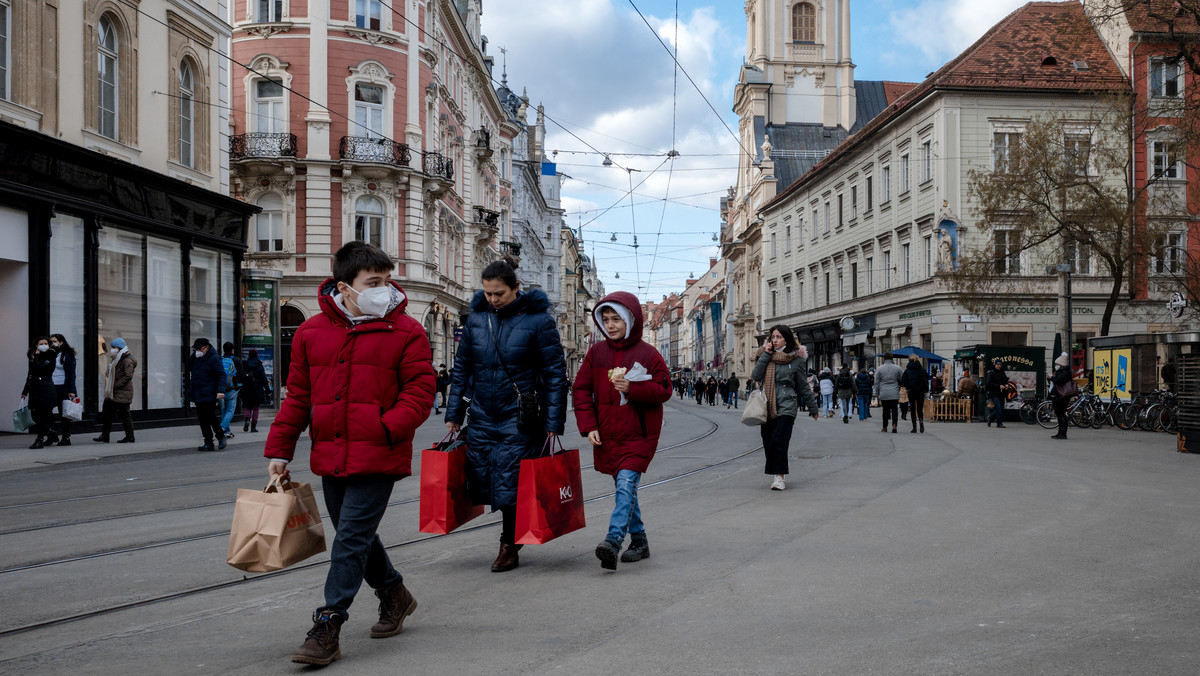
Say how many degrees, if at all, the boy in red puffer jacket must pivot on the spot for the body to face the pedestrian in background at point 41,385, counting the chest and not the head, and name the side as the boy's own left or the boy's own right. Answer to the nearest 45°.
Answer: approximately 135° to the boy's own right

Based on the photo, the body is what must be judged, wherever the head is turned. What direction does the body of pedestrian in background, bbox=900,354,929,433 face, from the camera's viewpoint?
away from the camera

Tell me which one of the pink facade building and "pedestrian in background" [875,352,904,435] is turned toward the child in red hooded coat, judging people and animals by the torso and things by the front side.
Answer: the pink facade building

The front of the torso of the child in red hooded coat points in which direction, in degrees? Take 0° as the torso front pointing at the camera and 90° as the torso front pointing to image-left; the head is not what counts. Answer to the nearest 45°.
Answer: approximately 45°

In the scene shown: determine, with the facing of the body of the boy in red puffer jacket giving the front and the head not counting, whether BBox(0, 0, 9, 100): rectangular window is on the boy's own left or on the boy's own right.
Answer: on the boy's own right
